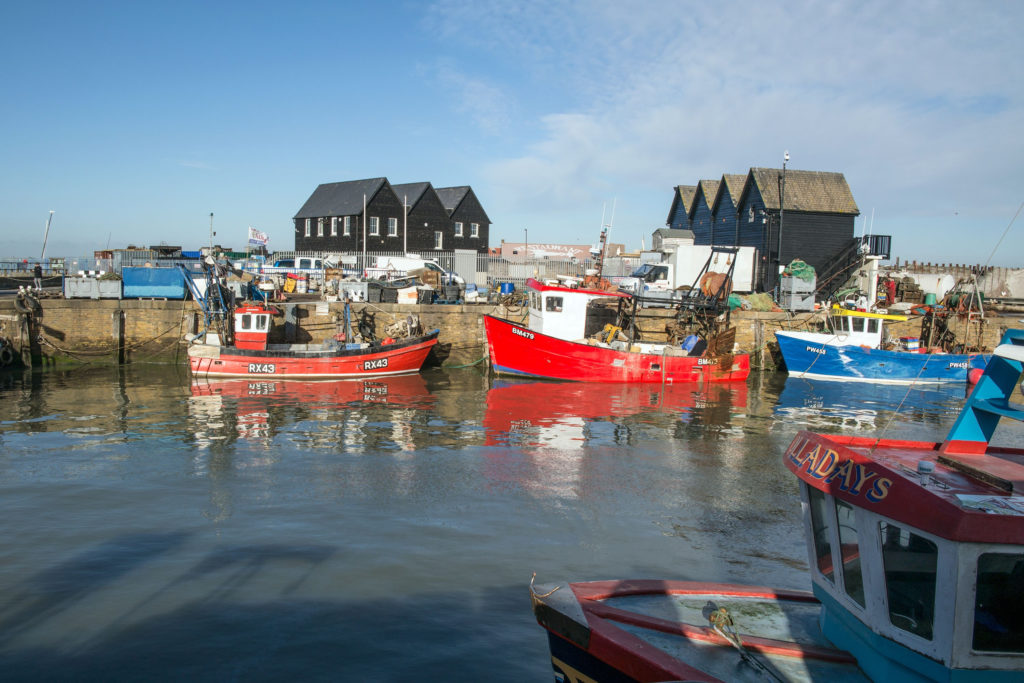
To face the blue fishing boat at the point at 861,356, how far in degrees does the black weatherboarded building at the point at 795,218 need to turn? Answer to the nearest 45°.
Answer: approximately 45° to its left

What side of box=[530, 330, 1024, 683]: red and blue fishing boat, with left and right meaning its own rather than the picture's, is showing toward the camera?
left

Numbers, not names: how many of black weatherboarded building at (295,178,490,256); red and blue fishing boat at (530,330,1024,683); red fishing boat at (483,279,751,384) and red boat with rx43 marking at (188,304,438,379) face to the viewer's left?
2

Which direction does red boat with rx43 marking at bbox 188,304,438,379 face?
to the viewer's right

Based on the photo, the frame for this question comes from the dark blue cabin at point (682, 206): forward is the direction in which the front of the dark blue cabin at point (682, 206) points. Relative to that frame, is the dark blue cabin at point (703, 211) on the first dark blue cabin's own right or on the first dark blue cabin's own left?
on the first dark blue cabin's own left

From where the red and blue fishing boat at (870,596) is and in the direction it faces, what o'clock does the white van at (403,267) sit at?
The white van is roughly at 2 o'clock from the red and blue fishing boat.

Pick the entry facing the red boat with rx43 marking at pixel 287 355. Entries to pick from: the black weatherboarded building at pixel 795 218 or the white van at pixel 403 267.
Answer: the black weatherboarded building

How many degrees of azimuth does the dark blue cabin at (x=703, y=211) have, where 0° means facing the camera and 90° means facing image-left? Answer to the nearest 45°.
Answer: approximately 45°

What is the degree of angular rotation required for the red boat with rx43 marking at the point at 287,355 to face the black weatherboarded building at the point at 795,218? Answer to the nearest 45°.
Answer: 0° — it already faces it

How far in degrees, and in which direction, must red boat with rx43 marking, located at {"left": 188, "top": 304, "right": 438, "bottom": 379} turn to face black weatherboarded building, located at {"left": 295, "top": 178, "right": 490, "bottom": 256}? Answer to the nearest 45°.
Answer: approximately 90° to its left

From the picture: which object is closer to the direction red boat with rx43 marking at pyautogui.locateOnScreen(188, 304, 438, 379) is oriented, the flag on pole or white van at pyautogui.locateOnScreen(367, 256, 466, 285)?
the white van
